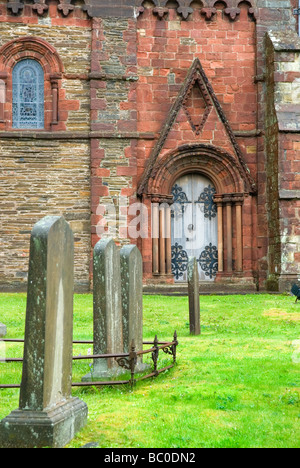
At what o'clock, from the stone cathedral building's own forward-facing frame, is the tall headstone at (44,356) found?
The tall headstone is roughly at 12 o'clock from the stone cathedral building.

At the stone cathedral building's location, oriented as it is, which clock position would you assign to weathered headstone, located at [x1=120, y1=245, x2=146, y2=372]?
The weathered headstone is roughly at 12 o'clock from the stone cathedral building.

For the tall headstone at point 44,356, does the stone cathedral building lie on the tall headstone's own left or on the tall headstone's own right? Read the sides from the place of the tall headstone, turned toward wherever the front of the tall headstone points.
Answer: on the tall headstone's own left

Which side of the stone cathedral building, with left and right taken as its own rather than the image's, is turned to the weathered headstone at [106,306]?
front

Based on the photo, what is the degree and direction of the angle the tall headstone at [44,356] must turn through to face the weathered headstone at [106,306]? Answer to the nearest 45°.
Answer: approximately 90° to its left

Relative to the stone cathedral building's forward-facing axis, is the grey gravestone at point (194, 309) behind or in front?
in front

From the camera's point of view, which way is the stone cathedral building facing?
toward the camera

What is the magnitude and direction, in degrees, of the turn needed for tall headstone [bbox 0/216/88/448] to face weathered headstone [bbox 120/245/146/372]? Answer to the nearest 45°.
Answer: approximately 90° to its left

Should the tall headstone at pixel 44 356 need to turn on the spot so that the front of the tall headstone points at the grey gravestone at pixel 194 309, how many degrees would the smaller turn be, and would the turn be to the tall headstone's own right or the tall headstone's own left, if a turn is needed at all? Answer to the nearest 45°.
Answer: approximately 90° to the tall headstone's own left

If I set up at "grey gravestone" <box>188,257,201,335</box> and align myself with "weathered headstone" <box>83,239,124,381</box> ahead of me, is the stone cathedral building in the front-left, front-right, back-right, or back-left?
back-right
